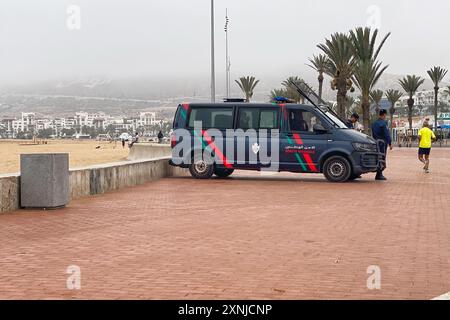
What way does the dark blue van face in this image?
to the viewer's right

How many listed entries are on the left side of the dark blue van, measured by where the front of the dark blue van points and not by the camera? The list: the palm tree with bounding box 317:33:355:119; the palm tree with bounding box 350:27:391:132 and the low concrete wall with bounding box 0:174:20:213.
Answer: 2

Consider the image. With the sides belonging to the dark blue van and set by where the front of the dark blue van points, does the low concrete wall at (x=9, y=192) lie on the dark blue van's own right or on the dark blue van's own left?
on the dark blue van's own right

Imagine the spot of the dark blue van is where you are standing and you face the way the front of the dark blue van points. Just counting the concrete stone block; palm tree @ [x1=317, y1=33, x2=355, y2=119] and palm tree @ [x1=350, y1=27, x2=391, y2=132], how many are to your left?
2

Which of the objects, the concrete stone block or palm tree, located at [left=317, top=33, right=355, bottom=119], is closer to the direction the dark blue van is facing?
the palm tree

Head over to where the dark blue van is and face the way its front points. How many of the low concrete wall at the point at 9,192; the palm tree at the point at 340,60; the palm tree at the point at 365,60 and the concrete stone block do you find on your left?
2

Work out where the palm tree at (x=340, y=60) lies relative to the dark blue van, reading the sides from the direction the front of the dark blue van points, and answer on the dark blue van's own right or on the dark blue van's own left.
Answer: on the dark blue van's own left

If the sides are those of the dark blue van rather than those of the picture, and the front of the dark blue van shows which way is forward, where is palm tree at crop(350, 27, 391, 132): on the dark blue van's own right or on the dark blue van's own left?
on the dark blue van's own left

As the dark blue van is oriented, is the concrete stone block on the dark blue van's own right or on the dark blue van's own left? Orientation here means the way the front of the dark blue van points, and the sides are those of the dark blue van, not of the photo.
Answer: on the dark blue van's own right

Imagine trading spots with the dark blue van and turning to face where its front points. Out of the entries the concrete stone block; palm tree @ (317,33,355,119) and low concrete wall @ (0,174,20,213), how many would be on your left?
1

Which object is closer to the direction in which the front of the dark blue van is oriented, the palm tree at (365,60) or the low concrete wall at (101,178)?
the palm tree

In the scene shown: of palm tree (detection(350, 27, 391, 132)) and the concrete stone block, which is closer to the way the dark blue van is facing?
the palm tree

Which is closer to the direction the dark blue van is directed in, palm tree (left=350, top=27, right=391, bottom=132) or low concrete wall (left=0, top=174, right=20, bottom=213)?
the palm tree
